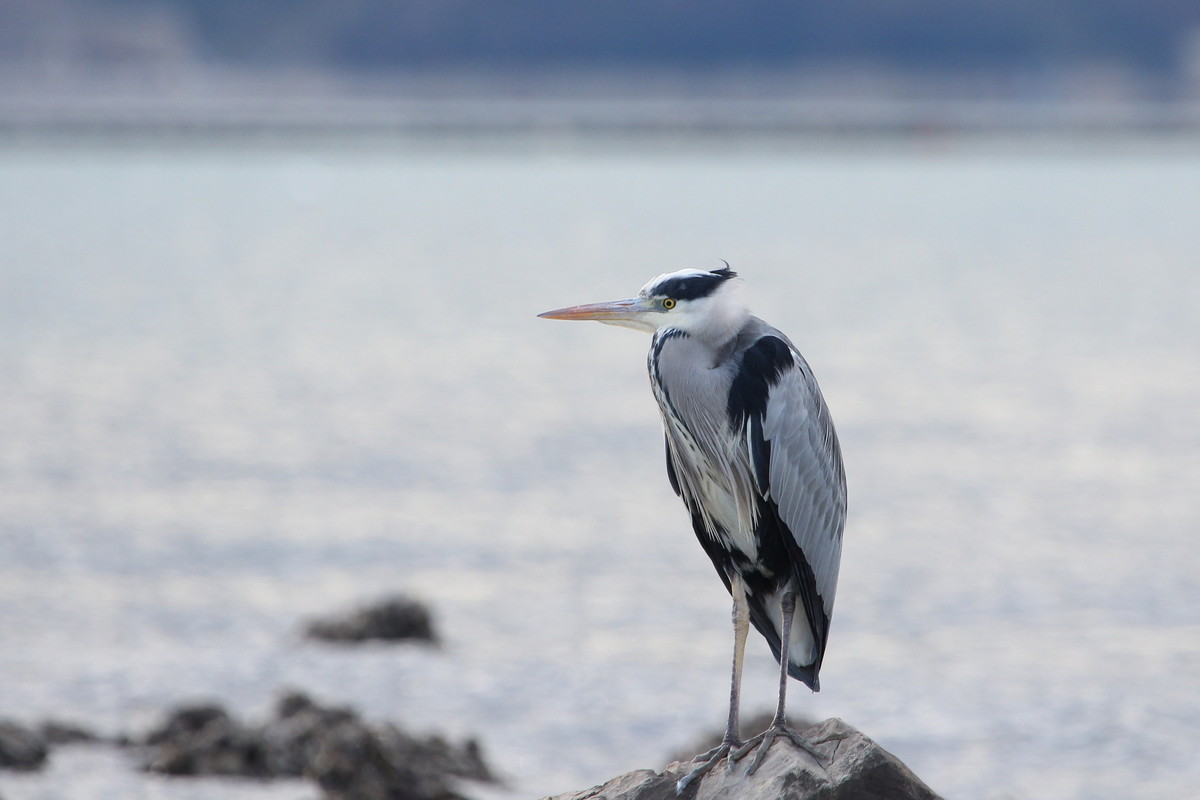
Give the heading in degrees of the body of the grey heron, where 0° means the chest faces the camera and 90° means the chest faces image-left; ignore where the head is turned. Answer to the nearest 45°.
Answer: approximately 45°

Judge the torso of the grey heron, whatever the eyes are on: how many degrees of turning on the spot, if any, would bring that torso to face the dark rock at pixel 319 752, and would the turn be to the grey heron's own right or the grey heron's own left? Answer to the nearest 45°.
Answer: approximately 90° to the grey heron's own right
